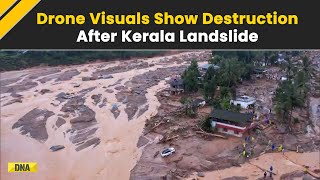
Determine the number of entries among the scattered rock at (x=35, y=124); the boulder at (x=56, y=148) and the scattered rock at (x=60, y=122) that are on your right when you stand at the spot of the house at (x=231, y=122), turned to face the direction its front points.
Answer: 3

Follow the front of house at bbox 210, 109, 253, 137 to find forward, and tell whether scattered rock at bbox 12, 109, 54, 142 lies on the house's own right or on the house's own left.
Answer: on the house's own right

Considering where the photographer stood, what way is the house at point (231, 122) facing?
facing the viewer

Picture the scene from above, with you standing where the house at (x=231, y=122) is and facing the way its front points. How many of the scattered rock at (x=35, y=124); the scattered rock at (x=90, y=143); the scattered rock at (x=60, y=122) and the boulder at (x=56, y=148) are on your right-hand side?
4

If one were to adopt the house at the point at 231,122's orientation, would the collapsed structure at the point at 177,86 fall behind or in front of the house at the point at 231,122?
behind

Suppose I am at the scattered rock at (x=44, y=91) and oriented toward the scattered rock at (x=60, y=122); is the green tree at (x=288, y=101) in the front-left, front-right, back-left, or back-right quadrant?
front-left

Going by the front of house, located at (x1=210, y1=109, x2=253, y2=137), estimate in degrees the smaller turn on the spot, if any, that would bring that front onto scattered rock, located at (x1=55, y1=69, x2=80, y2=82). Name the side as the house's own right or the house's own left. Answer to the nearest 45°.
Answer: approximately 135° to the house's own right

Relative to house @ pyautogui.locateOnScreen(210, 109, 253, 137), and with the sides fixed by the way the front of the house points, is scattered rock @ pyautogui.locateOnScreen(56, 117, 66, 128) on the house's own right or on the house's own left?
on the house's own right

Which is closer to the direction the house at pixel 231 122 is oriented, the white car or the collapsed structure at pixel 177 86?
the white car

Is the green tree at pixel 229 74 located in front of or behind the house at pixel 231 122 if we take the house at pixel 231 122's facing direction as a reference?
behind

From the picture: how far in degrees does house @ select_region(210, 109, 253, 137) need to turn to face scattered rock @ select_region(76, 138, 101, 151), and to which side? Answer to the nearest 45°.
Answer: approximately 90° to its right

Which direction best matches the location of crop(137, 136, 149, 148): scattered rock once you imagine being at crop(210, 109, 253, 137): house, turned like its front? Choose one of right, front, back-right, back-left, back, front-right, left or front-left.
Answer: right
